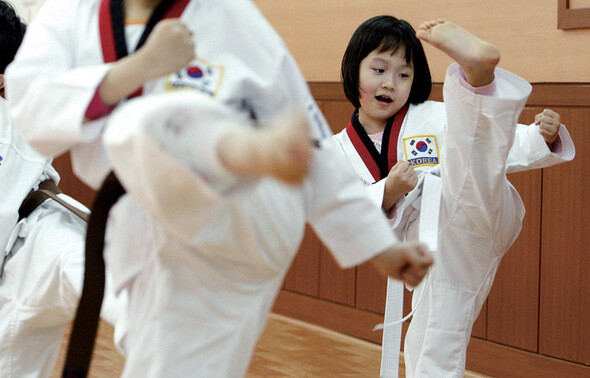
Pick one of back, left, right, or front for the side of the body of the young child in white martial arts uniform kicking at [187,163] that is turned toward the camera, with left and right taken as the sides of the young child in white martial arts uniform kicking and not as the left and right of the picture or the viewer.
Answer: front
